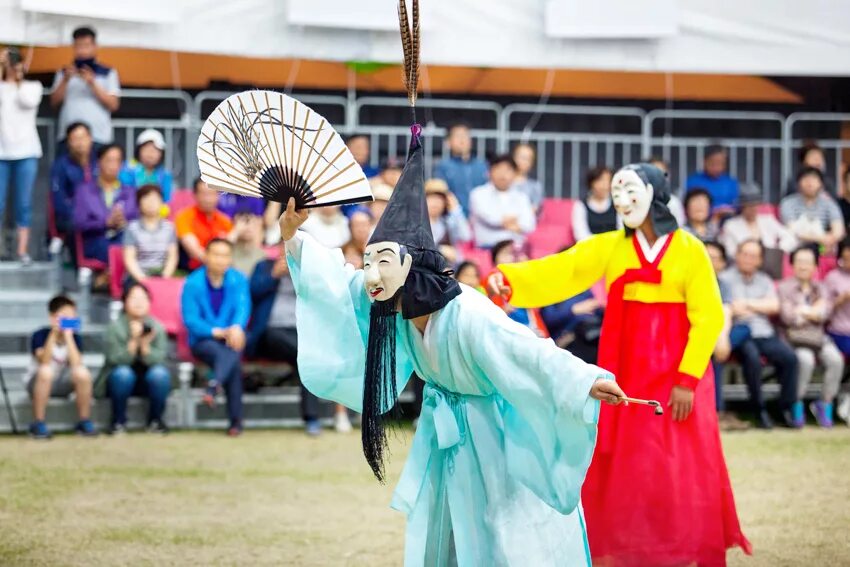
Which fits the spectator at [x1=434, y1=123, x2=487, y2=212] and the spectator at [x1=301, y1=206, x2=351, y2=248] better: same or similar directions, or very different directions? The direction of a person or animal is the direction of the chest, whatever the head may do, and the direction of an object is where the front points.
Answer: same or similar directions

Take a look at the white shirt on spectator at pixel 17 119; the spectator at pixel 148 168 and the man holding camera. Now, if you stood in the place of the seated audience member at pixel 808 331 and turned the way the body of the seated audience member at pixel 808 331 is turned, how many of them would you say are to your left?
0

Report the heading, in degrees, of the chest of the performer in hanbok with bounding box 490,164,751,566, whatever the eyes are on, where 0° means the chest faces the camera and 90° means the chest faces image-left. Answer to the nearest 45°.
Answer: approximately 45°

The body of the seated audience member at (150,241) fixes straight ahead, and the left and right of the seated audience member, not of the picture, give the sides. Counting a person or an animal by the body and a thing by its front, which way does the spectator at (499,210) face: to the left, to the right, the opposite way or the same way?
the same way

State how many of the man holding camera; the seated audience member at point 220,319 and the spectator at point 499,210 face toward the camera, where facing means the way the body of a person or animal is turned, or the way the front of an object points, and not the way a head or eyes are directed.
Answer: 3

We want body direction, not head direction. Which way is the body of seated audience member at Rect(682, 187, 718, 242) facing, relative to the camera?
toward the camera

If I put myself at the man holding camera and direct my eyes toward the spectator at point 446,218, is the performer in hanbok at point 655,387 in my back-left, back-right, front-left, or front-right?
front-right

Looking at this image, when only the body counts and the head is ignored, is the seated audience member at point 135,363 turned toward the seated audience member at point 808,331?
no

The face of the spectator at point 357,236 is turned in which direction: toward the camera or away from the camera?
toward the camera

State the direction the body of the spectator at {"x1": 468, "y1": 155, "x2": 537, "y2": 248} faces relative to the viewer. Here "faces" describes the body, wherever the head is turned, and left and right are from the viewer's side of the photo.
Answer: facing the viewer

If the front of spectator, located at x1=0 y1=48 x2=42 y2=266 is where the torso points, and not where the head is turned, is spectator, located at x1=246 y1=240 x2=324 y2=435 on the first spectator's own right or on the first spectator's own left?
on the first spectator's own left

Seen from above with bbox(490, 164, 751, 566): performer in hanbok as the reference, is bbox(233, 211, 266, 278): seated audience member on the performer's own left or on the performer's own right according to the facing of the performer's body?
on the performer's own right

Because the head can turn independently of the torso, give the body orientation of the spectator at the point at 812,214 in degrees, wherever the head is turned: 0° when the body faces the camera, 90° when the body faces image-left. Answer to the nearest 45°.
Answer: approximately 0°

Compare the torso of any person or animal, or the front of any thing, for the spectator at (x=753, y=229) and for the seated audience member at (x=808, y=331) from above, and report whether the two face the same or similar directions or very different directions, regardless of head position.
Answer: same or similar directions

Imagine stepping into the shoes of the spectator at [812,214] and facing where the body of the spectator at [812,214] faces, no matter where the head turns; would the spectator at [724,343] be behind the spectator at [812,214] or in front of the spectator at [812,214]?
in front

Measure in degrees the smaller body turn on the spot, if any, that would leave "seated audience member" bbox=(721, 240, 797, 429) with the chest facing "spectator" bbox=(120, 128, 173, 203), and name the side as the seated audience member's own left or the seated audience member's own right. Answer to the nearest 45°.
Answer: approximately 90° to the seated audience member's own right

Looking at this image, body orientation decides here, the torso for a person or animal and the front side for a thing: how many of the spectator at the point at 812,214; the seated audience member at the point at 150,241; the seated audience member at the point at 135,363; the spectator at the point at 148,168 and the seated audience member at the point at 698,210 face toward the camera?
5

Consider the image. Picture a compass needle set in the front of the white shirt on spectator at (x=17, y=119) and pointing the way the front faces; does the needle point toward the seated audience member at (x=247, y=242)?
no

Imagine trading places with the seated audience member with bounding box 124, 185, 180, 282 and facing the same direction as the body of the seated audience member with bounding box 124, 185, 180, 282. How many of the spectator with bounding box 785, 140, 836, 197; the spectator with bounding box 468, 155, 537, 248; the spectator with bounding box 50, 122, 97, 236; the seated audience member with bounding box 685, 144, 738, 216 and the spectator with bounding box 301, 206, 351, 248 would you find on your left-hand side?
4

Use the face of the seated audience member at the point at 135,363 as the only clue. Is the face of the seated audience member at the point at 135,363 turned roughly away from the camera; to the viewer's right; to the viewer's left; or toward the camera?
toward the camera

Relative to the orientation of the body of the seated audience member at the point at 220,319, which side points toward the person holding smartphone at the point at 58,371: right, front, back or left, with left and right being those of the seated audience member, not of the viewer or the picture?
right

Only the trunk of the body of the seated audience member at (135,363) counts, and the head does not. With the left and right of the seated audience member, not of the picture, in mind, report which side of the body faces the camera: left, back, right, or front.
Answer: front
